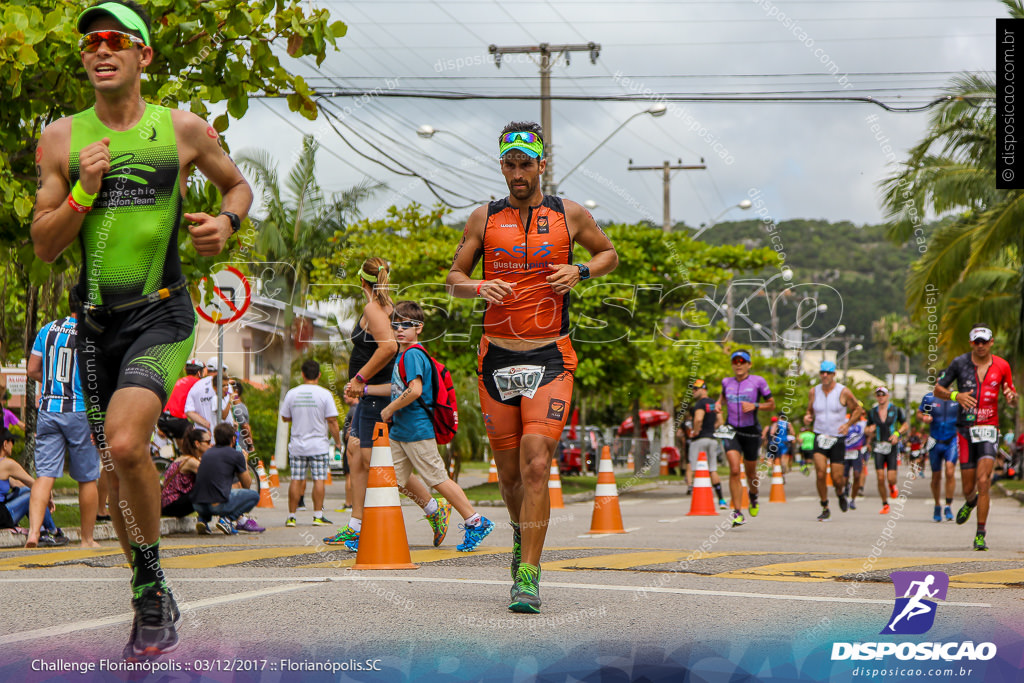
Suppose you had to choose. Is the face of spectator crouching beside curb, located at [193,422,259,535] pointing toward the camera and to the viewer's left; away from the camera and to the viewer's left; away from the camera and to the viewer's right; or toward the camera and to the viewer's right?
away from the camera and to the viewer's right

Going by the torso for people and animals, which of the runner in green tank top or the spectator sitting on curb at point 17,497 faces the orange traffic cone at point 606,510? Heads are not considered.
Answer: the spectator sitting on curb

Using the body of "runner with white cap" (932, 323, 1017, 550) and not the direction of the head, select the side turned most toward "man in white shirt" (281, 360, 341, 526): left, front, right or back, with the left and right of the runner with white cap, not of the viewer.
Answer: right

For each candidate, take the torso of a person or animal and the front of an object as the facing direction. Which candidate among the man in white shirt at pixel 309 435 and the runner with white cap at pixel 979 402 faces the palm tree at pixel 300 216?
the man in white shirt

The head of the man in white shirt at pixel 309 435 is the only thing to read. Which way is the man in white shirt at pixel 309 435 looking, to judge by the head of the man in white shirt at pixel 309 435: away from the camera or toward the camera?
away from the camera

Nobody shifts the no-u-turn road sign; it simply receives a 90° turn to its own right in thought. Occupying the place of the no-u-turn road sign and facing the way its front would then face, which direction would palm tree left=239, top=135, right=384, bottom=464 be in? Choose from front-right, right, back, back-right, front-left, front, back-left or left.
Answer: right

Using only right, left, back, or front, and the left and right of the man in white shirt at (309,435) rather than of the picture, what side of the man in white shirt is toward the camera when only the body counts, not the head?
back
